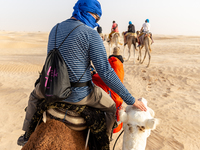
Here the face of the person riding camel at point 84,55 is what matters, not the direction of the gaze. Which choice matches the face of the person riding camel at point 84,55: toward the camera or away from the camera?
away from the camera

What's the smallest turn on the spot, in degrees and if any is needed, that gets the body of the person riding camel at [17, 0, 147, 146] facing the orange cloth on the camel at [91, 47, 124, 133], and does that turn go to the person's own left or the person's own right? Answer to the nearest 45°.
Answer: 0° — they already face them

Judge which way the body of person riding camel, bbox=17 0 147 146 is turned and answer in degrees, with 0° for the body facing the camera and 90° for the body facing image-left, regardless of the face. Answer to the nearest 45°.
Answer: approximately 225°
